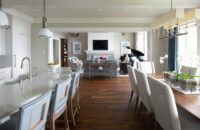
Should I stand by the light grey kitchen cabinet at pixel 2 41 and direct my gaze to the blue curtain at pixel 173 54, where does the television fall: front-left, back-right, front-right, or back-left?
front-left

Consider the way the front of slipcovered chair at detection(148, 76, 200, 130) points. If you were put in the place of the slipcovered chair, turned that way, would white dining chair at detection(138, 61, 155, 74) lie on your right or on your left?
on your left

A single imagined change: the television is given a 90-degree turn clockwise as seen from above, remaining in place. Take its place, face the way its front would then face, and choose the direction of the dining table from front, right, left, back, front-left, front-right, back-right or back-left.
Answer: left

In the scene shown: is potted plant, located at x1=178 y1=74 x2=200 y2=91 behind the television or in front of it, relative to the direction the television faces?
in front

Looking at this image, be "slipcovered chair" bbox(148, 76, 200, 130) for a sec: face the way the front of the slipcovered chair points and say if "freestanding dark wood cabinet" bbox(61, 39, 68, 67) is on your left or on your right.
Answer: on your left

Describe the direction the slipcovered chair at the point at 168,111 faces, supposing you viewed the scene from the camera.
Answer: facing away from the viewer and to the right of the viewer

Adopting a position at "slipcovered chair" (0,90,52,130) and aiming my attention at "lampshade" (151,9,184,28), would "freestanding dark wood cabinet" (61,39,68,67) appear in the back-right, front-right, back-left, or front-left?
front-left

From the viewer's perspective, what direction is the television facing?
toward the camera

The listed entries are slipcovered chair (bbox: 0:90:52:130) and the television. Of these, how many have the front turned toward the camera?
1

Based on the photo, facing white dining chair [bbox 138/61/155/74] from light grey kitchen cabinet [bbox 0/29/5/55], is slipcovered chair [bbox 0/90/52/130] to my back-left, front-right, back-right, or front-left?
front-right

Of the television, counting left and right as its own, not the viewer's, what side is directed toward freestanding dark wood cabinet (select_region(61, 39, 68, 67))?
right

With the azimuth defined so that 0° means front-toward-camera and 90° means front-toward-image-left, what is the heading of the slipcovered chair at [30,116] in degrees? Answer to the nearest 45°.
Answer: approximately 135°

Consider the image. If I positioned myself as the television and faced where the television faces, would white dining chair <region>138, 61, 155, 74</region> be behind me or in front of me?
in front

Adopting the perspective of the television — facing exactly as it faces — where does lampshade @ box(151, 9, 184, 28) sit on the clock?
The lampshade is roughly at 12 o'clock from the television.

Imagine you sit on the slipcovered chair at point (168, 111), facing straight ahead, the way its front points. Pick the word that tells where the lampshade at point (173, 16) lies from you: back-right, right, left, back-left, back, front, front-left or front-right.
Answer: front-left
